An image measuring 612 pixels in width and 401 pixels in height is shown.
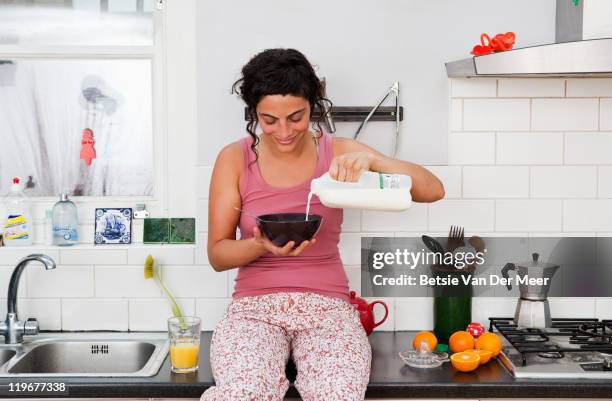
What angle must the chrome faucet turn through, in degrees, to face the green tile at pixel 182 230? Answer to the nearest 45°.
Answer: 0° — it already faces it

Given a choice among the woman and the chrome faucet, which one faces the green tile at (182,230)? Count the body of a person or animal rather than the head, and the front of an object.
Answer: the chrome faucet

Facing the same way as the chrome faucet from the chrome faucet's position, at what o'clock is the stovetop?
The stovetop is roughly at 1 o'clock from the chrome faucet.

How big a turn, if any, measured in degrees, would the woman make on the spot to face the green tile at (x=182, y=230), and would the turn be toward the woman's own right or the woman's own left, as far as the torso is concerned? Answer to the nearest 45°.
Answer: approximately 135° to the woman's own right

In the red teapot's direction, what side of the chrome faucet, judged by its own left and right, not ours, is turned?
front

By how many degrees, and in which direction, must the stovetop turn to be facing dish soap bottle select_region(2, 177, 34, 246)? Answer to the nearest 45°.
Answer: approximately 90° to its right

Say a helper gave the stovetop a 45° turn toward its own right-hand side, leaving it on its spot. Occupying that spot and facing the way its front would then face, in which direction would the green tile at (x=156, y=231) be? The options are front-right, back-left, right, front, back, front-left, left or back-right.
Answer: front-right

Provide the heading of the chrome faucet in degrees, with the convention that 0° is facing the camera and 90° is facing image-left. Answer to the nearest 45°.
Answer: approximately 270°

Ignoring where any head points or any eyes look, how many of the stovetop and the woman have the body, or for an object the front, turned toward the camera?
2

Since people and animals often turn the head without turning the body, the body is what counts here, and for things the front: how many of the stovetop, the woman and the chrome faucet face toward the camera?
2

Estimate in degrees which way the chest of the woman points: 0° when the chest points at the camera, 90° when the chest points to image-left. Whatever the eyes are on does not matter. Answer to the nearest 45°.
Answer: approximately 0°
